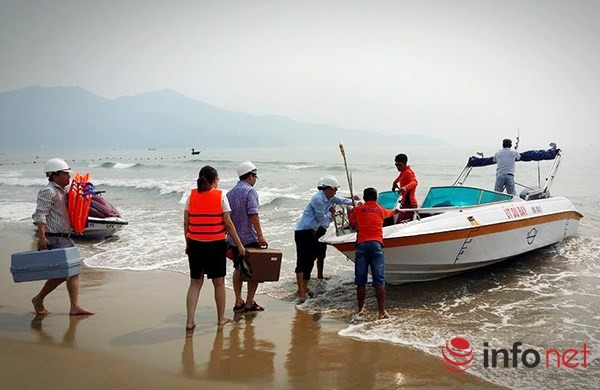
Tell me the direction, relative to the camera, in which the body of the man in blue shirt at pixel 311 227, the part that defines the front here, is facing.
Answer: to the viewer's right

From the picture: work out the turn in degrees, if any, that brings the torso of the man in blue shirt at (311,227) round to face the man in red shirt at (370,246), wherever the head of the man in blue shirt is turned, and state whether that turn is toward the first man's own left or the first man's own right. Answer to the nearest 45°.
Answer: approximately 45° to the first man's own right

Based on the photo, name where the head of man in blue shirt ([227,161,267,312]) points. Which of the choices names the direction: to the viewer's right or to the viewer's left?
to the viewer's right

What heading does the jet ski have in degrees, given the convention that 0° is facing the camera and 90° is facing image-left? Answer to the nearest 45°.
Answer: approximately 315°

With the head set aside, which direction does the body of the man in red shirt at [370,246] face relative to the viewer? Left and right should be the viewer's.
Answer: facing away from the viewer

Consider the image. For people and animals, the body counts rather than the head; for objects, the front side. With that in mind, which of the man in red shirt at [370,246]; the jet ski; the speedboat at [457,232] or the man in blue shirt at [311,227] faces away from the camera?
the man in red shirt

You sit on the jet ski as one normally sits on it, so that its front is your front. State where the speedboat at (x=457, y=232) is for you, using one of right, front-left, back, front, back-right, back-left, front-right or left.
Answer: front

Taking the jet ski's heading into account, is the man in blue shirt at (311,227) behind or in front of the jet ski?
in front

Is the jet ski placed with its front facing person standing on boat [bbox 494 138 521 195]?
yes

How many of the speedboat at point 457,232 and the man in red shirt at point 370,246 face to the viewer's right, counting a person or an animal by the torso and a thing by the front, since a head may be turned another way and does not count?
0
